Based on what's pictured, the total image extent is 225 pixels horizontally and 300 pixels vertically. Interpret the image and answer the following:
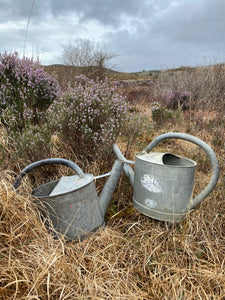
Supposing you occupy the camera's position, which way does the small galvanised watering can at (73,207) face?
facing to the right of the viewer

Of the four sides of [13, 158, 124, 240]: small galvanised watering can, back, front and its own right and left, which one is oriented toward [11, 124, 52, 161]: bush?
left

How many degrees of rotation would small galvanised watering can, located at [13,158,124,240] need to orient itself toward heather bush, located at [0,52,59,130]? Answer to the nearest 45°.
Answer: approximately 90° to its left

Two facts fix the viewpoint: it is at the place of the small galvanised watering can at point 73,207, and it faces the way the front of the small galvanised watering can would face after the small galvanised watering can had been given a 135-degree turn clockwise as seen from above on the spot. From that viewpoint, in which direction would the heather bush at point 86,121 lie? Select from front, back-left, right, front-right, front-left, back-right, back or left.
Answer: back-right

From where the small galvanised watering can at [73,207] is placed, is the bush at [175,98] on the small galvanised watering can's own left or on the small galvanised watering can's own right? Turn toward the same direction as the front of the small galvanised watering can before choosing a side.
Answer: on the small galvanised watering can's own left
